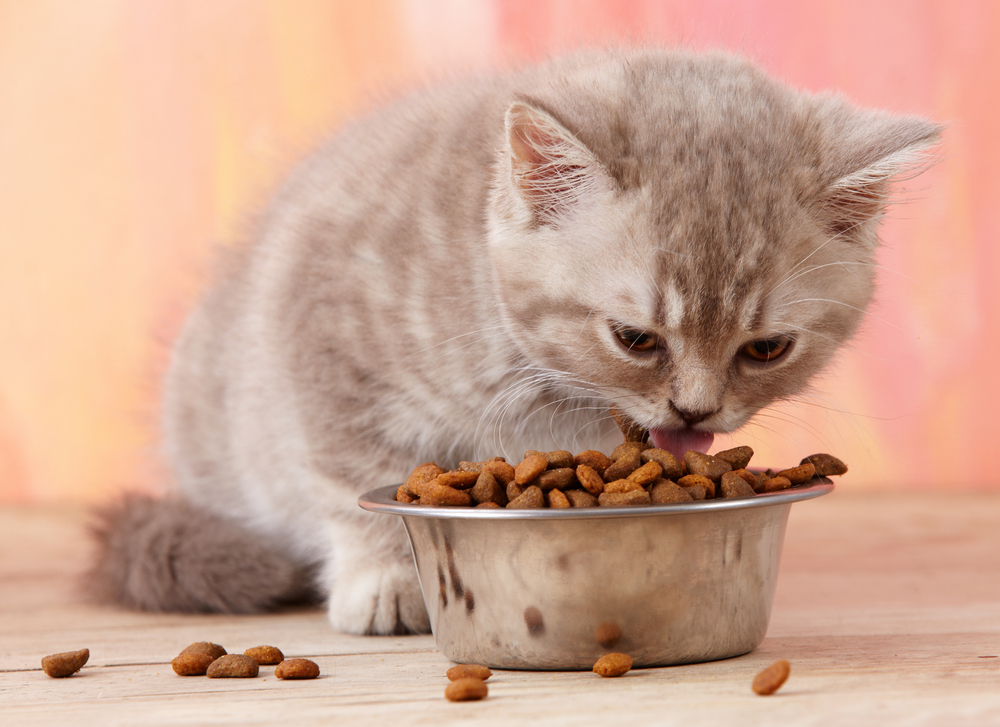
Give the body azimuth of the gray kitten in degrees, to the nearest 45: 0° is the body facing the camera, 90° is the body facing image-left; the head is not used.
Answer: approximately 315°

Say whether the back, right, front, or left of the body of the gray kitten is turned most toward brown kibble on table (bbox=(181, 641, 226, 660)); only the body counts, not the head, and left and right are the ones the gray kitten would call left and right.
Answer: right
